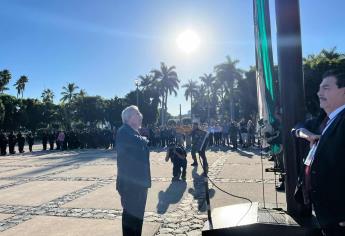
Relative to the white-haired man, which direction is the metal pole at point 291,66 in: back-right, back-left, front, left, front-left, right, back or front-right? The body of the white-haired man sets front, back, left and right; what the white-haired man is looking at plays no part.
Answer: front

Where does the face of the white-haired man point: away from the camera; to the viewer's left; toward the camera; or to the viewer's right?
to the viewer's right

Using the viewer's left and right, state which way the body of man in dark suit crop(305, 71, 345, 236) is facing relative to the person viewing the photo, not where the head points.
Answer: facing to the left of the viewer

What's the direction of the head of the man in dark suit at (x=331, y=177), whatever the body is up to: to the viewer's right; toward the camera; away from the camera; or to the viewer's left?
to the viewer's left

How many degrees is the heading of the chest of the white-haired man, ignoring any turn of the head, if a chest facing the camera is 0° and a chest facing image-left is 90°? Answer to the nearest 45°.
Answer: approximately 270°
